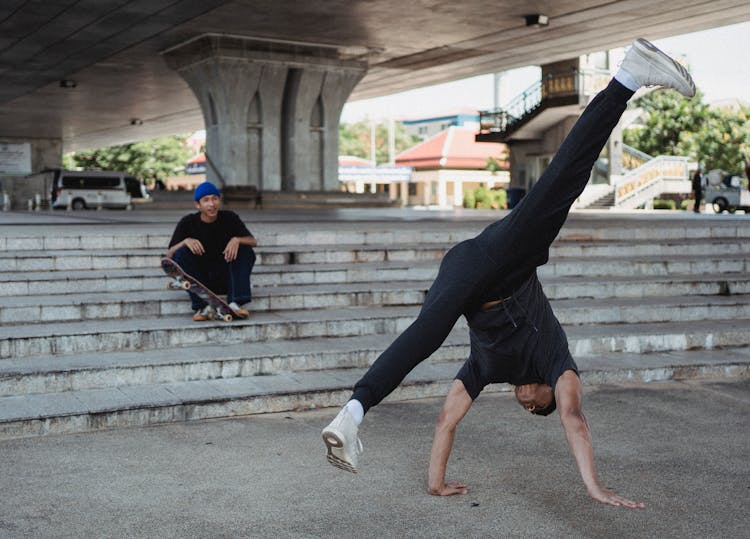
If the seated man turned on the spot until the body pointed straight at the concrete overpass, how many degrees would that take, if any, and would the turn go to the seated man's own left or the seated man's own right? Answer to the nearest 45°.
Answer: approximately 180°

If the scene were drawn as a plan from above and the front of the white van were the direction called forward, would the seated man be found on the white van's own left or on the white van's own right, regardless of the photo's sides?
on the white van's own right

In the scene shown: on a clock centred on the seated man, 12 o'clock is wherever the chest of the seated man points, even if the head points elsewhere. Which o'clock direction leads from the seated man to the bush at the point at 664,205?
The bush is roughly at 7 o'clock from the seated man.

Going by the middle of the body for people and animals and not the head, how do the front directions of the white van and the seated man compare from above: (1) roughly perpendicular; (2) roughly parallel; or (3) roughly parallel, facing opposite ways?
roughly perpendicular
